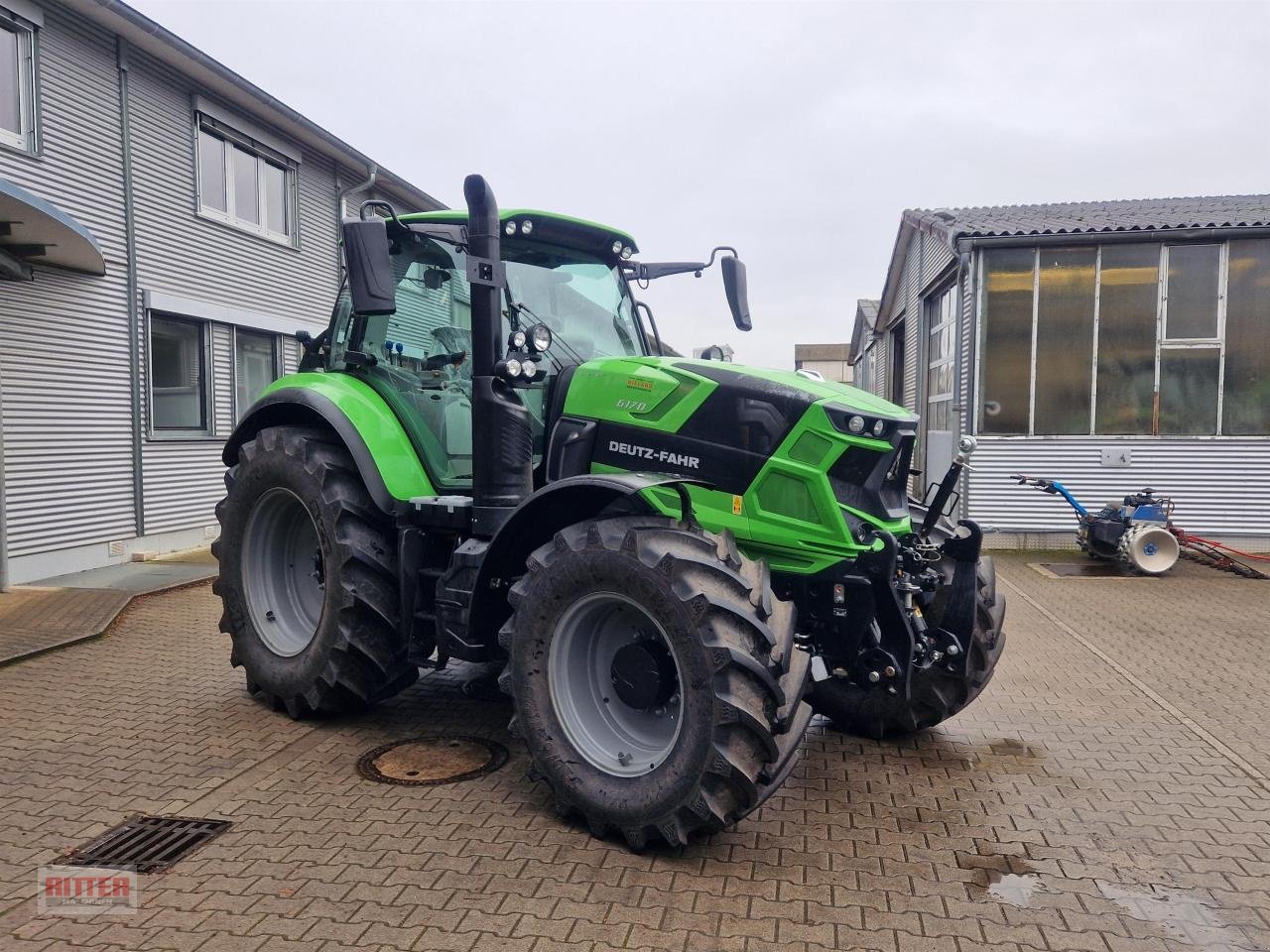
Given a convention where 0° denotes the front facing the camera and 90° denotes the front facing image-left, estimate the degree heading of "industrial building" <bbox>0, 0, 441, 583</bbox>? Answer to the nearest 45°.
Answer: approximately 315°

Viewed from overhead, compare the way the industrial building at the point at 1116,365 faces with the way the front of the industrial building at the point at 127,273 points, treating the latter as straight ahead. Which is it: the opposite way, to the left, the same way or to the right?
the opposite way

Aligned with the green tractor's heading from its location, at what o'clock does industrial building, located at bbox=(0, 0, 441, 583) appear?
The industrial building is roughly at 6 o'clock from the green tractor.

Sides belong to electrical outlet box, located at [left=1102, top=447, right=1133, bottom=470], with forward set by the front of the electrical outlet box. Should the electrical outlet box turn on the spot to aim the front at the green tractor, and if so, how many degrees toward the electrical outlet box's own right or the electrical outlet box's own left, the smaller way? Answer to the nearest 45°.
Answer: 0° — it already faces it

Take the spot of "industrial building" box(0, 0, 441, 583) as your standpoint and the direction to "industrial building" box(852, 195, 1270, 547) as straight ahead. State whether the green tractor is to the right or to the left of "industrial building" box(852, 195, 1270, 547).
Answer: right

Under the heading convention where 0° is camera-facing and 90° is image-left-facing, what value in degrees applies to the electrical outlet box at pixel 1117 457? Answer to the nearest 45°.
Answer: approximately 0°
